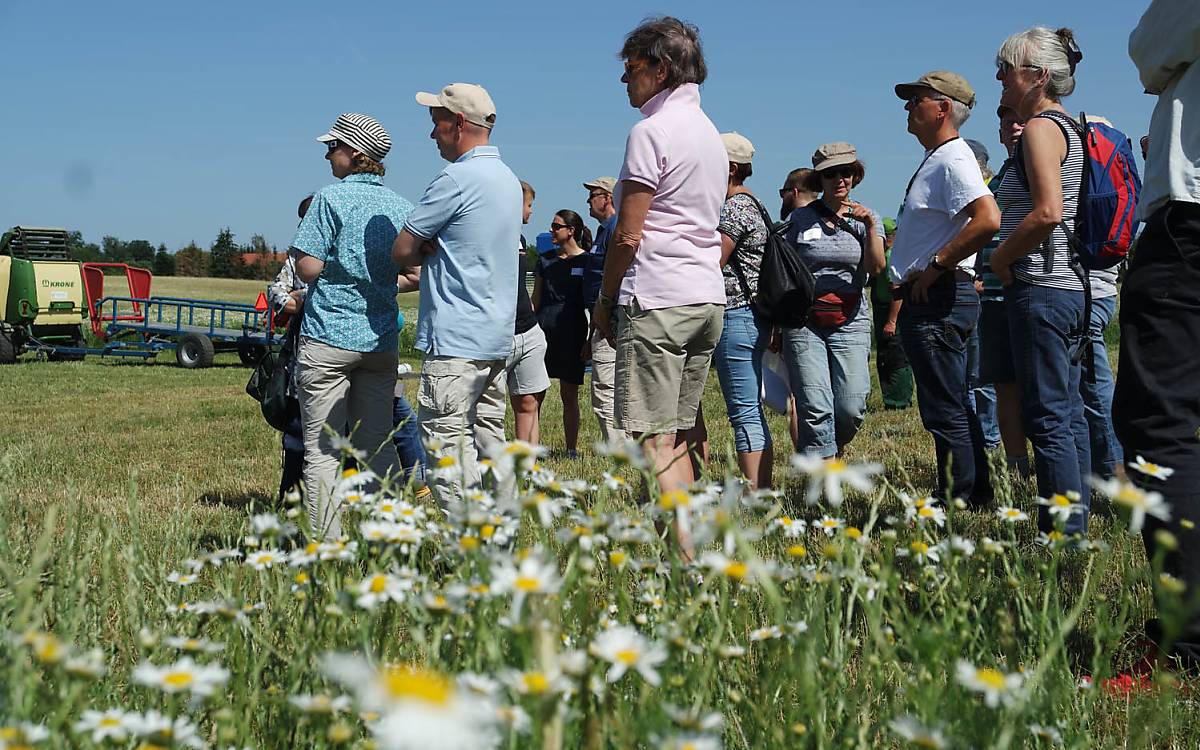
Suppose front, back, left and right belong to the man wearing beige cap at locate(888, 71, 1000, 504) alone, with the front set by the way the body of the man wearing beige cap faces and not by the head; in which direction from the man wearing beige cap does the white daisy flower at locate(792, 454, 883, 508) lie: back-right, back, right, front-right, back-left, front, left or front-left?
left

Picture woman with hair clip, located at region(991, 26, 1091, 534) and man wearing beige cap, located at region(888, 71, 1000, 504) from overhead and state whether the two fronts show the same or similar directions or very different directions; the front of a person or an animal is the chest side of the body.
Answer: same or similar directions

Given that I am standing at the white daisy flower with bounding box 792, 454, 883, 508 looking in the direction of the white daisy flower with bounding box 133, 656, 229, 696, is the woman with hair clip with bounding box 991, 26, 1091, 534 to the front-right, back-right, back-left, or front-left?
back-right

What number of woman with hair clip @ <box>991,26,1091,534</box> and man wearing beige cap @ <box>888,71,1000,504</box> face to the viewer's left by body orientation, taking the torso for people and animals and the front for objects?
2

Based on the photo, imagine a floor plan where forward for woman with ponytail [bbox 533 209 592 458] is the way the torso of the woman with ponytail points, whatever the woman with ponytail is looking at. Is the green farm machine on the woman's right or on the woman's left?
on the woman's right

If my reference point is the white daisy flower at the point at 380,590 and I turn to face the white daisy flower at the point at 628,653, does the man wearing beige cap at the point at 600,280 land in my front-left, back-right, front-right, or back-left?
back-left

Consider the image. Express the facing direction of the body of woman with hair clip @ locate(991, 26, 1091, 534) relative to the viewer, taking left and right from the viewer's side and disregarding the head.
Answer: facing to the left of the viewer

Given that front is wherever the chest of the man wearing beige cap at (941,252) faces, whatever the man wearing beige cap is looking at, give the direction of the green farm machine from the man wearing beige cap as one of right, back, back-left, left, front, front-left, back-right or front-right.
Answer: front-right

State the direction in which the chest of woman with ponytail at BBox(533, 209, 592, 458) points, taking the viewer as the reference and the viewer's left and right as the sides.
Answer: facing the viewer and to the left of the viewer

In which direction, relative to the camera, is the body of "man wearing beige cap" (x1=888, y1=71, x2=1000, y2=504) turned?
to the viewer's left

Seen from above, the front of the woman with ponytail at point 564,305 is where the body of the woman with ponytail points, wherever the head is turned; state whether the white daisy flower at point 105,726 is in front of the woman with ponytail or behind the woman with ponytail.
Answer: in front

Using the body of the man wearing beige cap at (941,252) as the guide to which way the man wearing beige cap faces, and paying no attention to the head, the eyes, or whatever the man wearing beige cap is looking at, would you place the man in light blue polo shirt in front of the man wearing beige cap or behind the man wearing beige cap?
in front

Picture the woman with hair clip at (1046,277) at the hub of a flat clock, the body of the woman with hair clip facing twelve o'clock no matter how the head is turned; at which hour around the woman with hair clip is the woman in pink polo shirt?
The woman in pink polo shirt is roughly at 11 o'clock from the woman with hair clip.

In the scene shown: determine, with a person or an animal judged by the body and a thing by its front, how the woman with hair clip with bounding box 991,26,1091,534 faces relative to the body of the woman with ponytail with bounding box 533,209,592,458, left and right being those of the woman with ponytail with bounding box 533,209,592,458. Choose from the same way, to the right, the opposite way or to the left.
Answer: to the right

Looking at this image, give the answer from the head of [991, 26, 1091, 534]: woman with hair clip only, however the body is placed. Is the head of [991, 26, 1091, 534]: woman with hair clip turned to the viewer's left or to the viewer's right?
to the viewer's left
